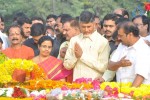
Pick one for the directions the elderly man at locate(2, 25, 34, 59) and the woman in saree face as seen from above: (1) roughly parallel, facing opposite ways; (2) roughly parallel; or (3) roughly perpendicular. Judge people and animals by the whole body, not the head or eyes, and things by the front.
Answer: roughly parallel

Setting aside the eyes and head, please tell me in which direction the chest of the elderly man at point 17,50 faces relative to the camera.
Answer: toward the camera

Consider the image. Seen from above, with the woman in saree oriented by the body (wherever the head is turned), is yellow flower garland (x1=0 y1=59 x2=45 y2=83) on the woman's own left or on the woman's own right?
on the woman's own right

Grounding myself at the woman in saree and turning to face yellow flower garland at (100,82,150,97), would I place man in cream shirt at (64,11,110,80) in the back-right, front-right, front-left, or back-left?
front-left

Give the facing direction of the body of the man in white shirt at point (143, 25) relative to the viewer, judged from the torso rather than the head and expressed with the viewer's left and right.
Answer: facing the viewer and to the left of the viewer

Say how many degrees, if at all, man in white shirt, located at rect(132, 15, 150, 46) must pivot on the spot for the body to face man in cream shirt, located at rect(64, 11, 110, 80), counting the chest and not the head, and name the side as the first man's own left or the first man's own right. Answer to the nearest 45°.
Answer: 0° — they already face them

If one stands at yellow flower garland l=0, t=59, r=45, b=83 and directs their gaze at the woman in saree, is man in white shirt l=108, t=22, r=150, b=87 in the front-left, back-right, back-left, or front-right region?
front-right

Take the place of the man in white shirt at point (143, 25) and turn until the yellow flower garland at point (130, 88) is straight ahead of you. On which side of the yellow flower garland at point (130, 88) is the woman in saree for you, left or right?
right

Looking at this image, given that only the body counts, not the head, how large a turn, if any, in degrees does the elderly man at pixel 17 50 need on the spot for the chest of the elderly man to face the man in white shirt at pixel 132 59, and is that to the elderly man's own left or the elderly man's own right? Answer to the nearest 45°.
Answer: approximately 45° to the elderly man's own left

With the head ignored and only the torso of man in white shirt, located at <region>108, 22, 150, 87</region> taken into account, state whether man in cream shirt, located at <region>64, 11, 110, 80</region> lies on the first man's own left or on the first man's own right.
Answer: on the first man's own right

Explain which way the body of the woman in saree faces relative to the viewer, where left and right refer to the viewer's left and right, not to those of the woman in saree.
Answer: facing the viewer

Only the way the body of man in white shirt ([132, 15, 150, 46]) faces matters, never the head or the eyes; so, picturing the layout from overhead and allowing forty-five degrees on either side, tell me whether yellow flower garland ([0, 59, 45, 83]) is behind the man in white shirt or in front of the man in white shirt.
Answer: in front

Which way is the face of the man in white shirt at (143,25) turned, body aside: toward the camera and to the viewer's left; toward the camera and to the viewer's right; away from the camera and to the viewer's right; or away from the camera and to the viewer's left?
toward the camera and to the viewer's left
